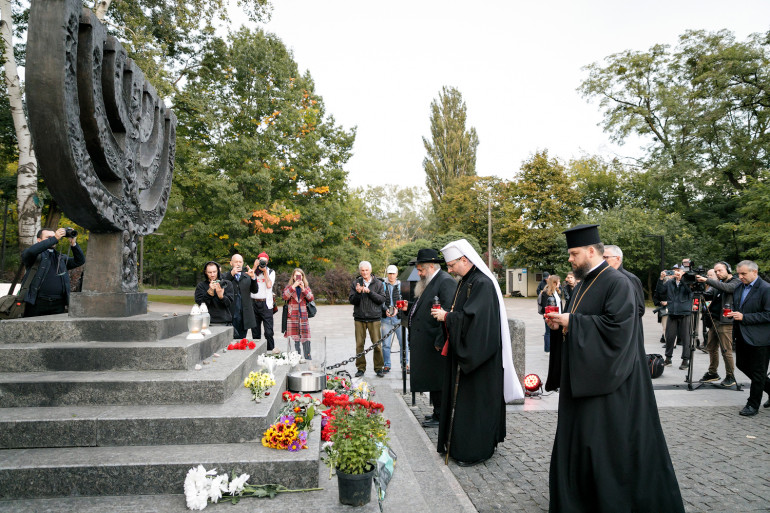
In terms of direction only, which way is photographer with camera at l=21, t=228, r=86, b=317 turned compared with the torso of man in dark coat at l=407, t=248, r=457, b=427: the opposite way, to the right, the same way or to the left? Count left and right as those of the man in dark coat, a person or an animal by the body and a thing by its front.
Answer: the opposite way

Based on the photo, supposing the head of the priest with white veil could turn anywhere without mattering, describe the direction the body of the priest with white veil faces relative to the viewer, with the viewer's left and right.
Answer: facing to the left of the viewer

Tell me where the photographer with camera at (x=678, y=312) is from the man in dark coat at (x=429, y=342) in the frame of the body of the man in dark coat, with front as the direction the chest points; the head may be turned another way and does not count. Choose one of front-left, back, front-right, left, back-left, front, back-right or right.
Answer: back-right

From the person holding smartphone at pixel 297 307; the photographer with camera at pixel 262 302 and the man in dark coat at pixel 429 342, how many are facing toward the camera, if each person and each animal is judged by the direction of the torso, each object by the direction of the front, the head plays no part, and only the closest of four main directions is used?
2

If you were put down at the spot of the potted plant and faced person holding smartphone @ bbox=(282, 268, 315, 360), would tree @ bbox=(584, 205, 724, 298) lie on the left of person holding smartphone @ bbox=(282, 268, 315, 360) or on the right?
right

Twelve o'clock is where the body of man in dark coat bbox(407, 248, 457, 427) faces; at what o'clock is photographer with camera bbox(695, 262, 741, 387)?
The photographer with camera is roughly at 5 o'clock from the man in dark coat.

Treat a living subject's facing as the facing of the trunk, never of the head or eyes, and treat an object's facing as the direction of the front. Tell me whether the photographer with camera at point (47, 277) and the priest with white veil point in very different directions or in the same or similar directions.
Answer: very different directions

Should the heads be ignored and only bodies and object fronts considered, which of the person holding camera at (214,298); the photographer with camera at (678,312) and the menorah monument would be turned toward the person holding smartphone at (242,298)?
the photographer with camera

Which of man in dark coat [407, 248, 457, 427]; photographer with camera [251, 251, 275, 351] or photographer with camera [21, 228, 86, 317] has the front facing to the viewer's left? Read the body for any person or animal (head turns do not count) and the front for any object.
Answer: the man in dark coat
